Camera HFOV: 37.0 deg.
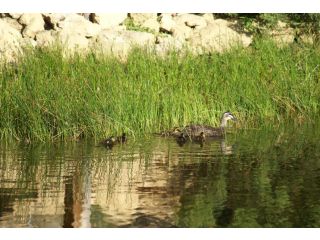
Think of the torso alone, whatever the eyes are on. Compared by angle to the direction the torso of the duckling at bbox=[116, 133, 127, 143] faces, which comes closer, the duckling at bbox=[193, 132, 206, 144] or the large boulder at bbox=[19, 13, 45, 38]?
the duckling

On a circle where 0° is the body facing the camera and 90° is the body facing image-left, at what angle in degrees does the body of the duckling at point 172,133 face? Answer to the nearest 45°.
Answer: approximately 270°

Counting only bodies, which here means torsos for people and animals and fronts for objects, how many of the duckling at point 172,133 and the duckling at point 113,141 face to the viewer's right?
2

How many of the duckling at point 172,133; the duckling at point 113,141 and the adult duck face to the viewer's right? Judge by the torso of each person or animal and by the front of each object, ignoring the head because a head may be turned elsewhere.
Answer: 3

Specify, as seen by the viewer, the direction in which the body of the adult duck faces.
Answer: to the viewer's right

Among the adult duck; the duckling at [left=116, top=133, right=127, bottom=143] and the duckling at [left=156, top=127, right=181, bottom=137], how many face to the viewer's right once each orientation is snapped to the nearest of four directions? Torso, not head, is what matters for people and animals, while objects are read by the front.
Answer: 3

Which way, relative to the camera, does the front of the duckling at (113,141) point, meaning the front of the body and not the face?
to the viewer's right

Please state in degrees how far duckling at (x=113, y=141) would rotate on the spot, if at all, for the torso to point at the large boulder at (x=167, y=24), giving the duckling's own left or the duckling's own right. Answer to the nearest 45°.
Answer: approximately 90° to the duckling's own left

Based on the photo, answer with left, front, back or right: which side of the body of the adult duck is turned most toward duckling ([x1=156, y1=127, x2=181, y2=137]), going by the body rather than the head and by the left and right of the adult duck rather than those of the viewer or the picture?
back

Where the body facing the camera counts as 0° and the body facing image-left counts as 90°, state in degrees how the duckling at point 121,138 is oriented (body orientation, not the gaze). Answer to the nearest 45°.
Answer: approximately 270°
